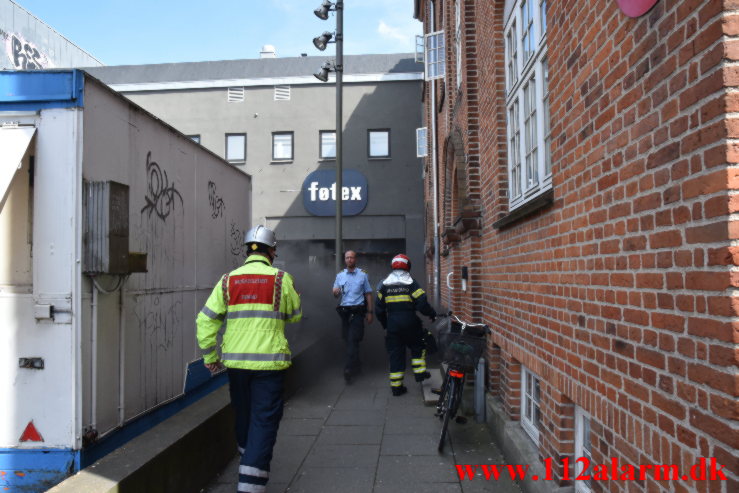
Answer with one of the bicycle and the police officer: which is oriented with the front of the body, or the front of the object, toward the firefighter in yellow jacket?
the police officer

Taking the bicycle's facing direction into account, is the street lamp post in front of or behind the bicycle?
in front

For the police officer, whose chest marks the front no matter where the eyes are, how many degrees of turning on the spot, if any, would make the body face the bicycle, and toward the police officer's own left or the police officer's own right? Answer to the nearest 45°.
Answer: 0° — they already face it

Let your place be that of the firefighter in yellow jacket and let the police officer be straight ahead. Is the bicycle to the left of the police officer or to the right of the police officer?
right

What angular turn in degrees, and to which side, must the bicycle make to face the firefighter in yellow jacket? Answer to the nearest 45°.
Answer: approximately 135° to its left

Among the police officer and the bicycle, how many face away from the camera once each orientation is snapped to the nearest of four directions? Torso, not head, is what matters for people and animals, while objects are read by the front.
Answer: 1

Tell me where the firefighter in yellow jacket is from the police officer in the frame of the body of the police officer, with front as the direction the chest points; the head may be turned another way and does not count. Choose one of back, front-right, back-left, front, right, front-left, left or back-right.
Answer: front

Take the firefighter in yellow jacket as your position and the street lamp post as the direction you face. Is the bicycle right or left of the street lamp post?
right

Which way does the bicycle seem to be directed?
away from the camera

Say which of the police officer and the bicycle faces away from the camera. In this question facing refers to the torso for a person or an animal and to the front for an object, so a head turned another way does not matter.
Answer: the bicycle

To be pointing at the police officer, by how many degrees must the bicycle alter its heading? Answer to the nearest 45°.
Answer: approximately 45° to its left

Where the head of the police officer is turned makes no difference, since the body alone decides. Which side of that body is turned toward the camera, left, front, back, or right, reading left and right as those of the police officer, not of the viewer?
front

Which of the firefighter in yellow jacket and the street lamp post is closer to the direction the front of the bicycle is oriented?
the street lamp post

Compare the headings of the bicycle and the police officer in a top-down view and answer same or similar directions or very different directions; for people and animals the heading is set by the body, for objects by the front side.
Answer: very different directions
